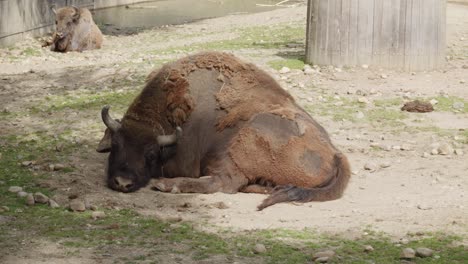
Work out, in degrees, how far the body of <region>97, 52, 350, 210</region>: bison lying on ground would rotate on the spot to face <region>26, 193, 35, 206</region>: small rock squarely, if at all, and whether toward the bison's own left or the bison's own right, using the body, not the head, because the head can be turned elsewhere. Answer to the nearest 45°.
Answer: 0° — it already faces it

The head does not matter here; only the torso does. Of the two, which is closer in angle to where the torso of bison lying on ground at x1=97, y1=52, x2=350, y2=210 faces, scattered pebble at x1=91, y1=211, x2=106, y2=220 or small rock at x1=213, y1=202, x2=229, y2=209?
the scattered pebble

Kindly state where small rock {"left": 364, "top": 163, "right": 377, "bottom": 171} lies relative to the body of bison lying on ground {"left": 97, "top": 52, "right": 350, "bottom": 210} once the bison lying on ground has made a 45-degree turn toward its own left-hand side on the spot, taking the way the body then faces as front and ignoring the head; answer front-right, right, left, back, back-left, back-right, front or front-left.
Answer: left

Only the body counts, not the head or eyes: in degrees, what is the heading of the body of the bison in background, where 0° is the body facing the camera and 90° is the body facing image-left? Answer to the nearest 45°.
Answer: approximately 45°

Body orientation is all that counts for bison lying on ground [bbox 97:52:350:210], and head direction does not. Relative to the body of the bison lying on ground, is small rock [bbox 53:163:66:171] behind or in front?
in front

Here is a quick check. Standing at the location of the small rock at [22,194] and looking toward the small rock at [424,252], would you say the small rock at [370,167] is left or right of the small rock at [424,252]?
left

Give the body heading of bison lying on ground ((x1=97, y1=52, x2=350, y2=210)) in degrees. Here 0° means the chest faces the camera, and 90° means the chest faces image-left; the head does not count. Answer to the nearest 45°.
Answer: approximately 45°

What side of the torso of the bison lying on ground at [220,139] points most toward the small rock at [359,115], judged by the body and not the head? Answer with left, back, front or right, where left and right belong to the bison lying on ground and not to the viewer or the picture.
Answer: back
